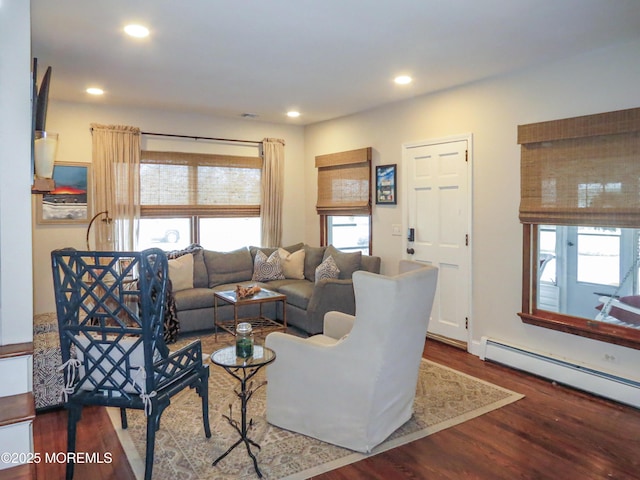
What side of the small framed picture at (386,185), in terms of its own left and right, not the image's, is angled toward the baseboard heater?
left

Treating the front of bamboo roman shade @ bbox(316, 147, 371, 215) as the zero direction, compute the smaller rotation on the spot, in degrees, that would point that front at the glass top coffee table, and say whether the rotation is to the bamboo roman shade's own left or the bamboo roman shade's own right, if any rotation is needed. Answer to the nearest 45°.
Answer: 0° — it already faces it

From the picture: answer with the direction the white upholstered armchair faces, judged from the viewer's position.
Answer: facing away from the viewer and to the left of the viewer

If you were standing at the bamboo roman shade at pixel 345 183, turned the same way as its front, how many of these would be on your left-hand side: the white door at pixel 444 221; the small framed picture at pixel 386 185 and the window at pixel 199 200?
2

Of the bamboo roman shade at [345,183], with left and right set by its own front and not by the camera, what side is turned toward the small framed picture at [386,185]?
left

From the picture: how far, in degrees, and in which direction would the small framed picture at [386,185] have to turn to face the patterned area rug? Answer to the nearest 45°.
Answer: approximately 45° to its left

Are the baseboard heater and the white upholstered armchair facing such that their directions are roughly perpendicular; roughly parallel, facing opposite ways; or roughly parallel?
roughly perpendicular

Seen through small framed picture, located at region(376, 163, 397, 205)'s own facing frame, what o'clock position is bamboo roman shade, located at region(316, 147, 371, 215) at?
The bamboo roman shade is roughly at 3 o'clock from the small framed picture.
